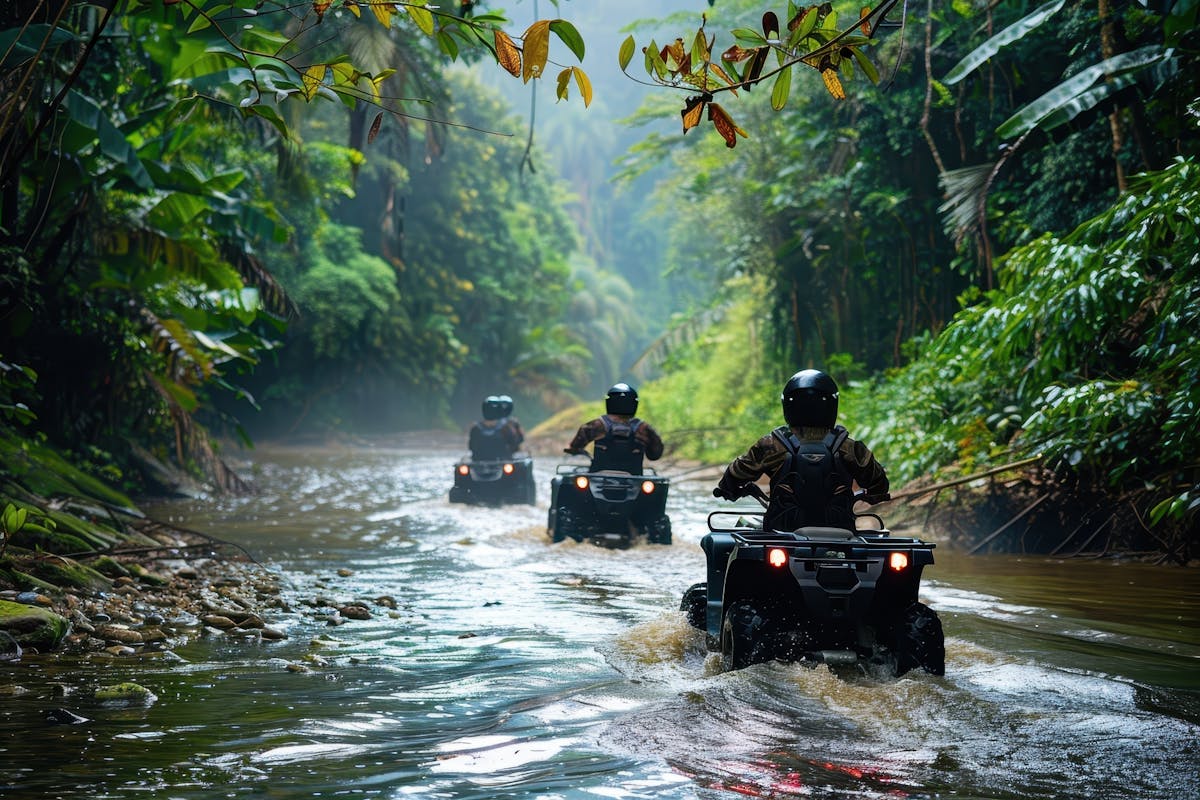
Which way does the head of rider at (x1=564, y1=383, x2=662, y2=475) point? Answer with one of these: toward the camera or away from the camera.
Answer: away from the camera

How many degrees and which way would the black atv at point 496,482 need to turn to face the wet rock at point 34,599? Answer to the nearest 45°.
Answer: approximately 180°

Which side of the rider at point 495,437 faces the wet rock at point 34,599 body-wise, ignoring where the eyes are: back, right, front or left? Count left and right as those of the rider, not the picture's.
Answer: back

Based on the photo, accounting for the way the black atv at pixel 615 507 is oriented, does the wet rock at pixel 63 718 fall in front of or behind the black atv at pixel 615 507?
behind

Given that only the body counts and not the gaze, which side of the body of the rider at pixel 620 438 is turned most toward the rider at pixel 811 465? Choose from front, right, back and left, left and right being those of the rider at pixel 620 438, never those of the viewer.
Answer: back

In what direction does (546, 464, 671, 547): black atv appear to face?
away from the camera

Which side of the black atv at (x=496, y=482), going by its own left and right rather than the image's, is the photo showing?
back

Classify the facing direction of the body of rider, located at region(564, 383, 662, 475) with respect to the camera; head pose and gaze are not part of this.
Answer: away from the camera

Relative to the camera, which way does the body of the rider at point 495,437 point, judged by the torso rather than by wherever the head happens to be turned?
away from the camera

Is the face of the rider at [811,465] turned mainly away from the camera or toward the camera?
away from the camera

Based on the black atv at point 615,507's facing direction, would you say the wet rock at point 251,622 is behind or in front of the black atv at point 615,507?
behind
